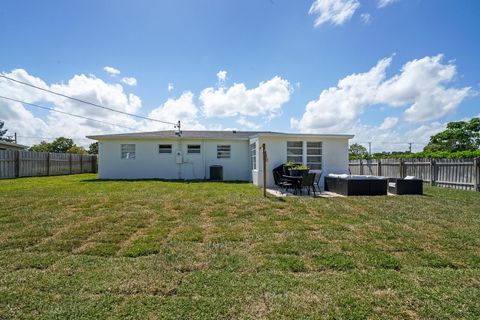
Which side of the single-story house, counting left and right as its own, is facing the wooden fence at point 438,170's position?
right

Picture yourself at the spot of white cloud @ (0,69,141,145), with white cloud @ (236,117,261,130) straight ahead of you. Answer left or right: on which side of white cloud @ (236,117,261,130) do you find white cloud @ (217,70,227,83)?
right

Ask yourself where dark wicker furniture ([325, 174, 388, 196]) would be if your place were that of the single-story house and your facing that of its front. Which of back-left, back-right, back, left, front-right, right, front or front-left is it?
back-right

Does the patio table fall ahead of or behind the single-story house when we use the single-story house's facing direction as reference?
behind

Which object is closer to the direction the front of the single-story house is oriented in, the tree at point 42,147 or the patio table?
the tree

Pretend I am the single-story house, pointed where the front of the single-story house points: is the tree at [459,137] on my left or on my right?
on my right

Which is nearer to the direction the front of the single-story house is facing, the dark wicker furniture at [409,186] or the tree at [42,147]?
the tree

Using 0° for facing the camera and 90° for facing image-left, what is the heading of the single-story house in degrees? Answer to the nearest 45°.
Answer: approximately 180°

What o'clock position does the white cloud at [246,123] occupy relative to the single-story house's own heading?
The white cloud is roughly at 1 o'clock from the single-story house.

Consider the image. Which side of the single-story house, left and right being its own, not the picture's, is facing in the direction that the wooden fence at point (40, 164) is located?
left

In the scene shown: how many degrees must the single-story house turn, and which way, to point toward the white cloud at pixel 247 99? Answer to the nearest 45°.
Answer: approximately 45° to its right
